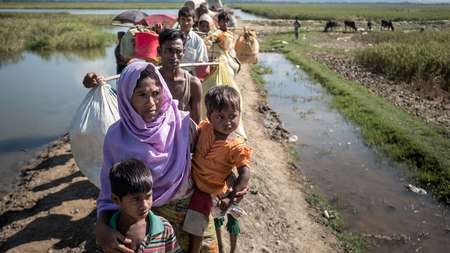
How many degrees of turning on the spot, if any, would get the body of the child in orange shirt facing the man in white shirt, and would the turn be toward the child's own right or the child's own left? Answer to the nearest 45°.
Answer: approximately 135° to the child's own left

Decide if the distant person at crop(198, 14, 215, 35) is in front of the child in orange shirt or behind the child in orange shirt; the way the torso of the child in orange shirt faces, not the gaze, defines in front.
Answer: behind

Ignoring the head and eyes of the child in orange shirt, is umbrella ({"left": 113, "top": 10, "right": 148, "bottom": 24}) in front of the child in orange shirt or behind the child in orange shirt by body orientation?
behind
